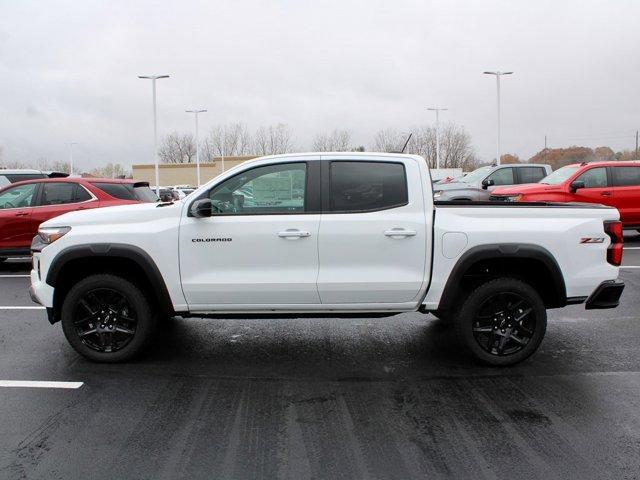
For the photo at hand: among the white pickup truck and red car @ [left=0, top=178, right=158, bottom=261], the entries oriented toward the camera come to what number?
0

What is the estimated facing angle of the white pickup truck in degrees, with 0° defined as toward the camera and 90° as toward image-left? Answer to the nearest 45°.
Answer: approximately 90°

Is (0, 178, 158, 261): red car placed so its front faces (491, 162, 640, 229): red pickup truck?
no

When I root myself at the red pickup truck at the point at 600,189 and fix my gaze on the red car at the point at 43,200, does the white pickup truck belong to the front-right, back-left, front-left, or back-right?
front-left

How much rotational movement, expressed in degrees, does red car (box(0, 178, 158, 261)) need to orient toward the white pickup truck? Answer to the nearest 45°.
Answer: approximately 135° to its left

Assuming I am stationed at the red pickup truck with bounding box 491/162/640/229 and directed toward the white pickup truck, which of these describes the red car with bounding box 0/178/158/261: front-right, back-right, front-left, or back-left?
front-right

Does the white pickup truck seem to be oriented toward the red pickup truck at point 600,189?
no

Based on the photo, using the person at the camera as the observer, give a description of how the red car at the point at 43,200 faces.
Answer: facing away from the viewer and to the left of the viewer
